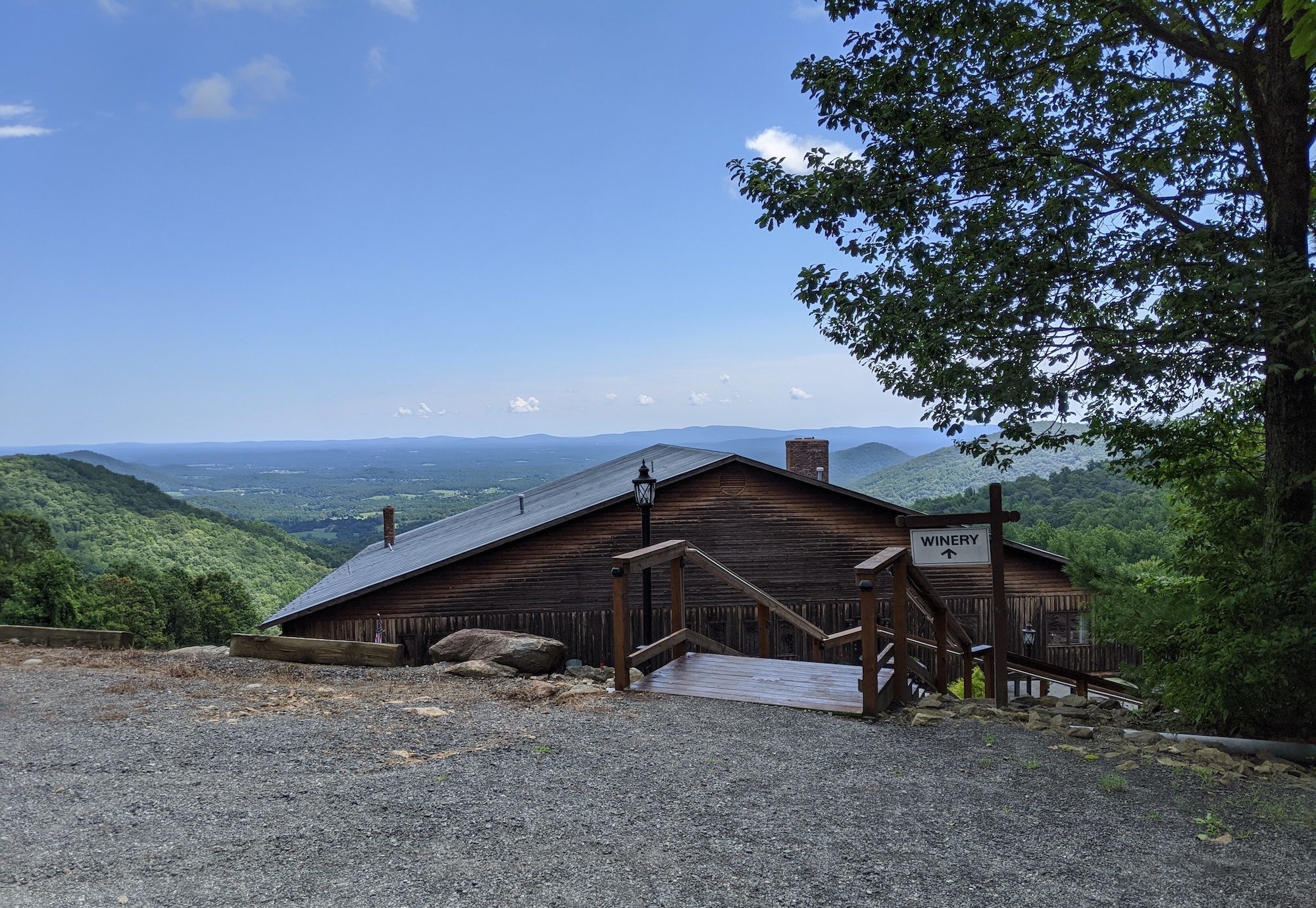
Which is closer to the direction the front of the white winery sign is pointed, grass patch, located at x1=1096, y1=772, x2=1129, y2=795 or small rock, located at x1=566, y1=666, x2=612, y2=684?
the grass patch

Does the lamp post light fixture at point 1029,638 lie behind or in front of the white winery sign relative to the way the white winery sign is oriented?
behind

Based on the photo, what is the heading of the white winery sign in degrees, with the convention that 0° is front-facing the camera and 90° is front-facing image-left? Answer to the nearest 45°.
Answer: approximately 0°

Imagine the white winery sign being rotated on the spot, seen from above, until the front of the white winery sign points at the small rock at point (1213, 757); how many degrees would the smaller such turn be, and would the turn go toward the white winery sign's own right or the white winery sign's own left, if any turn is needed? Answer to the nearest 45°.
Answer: approximately 45° to the white winery sign's own left

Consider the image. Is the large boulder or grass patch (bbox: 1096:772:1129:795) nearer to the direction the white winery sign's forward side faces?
the grass patch

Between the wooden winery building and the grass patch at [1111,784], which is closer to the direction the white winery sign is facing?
the grass patch

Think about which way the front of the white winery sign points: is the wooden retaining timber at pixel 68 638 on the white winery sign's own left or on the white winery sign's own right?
on the white winery sign's own right

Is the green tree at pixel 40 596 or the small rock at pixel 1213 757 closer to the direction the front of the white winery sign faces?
the small rock
